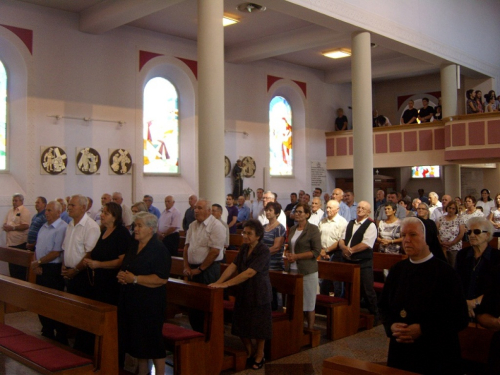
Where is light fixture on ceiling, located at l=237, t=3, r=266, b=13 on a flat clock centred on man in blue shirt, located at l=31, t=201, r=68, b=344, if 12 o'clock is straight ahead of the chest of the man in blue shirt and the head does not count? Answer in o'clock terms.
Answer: The light fixture on ceiling is roughly at 6 o'clock from the man in blue shirt.

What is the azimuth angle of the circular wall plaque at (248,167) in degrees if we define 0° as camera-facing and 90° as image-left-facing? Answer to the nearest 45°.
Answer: approximately 315°

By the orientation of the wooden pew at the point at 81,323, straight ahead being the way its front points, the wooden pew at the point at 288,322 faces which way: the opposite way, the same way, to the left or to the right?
the same way

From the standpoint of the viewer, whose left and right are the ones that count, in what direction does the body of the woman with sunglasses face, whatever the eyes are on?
facing the viewer and to the left of the viewer

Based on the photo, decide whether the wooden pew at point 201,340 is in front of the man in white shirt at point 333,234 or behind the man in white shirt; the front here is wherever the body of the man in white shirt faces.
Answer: in front

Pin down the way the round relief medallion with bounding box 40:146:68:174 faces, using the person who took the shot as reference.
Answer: facing the viewer

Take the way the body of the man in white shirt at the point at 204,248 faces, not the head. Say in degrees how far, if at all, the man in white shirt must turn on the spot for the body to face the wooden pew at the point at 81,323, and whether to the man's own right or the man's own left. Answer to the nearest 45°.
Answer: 0° — they already face it

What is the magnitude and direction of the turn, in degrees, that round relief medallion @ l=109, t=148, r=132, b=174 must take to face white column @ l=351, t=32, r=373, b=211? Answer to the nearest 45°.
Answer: approximately 90° to its left

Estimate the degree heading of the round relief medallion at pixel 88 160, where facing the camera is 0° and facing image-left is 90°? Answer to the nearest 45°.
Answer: approximately 0°

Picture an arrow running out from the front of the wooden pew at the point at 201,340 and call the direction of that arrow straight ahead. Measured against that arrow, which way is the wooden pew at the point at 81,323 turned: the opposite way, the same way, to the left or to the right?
the same way

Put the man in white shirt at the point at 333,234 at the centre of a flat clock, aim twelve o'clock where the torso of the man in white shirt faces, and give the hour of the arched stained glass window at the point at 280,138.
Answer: The arched stained glass window is roughly at 4 o'clock from the man in white shirt.

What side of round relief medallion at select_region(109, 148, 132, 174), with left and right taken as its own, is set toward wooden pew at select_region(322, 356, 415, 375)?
front

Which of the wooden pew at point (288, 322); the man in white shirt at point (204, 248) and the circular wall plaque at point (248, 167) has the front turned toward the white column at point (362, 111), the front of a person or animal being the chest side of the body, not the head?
the circular wall plaque

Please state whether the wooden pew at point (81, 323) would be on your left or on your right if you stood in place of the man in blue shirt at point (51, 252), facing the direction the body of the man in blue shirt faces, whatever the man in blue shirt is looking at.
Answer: on your left

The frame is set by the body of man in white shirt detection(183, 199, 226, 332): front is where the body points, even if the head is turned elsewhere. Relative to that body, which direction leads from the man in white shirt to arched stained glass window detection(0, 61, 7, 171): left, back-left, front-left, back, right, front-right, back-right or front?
right

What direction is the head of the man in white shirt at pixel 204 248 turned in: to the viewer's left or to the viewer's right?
to the viewer's left

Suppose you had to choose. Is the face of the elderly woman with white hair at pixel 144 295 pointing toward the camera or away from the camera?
toward the camera

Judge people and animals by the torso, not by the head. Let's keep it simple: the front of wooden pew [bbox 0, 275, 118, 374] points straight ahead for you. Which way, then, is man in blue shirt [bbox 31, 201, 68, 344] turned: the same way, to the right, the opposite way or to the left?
the same way

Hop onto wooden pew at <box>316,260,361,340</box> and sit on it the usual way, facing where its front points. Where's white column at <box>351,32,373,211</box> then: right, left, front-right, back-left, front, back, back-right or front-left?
back-right

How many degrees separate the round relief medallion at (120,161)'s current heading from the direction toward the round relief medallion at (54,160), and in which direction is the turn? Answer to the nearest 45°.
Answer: approximately 45° to its right
